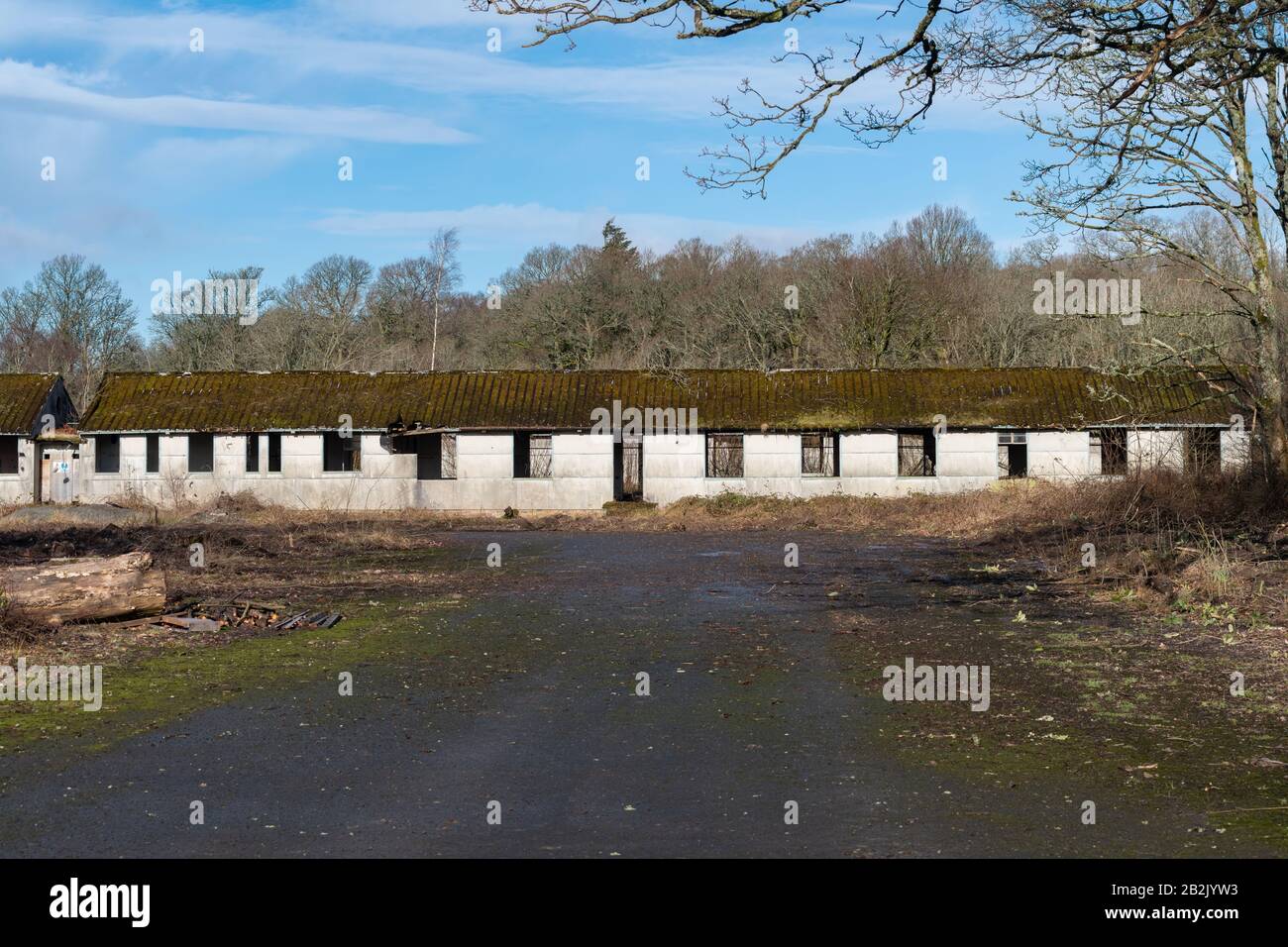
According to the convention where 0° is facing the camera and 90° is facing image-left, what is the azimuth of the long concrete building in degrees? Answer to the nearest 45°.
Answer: approximately 0°

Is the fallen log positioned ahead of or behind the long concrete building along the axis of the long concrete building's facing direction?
ahead
